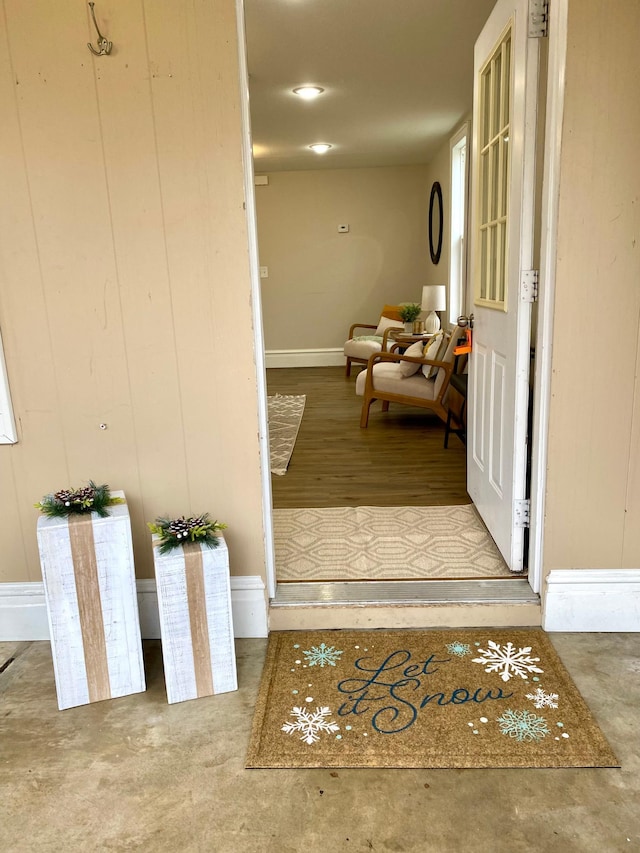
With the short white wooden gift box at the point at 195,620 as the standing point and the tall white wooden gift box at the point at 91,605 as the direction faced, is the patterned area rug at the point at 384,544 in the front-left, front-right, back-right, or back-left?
back-right

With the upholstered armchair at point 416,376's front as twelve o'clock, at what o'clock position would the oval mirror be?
The oval mirror is roughly at 3 o'clock from the upholstered armchair.

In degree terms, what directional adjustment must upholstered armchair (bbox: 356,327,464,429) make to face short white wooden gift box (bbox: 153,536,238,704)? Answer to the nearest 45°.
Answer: approximately 90° to its left

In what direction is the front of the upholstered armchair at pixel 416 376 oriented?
to the viewer's left

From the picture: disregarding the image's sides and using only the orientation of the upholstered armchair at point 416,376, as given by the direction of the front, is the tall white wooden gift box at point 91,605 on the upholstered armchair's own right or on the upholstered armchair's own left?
on the upholstered armchair's own left

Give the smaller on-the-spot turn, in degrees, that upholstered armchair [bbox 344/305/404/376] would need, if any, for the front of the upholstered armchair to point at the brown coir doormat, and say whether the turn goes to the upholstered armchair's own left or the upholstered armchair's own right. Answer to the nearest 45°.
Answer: approximately 45° to the upholstered armchair's own left

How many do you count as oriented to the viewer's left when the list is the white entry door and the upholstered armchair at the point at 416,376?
2

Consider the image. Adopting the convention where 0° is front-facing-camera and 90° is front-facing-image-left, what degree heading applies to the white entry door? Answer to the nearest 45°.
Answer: approximately 90°
